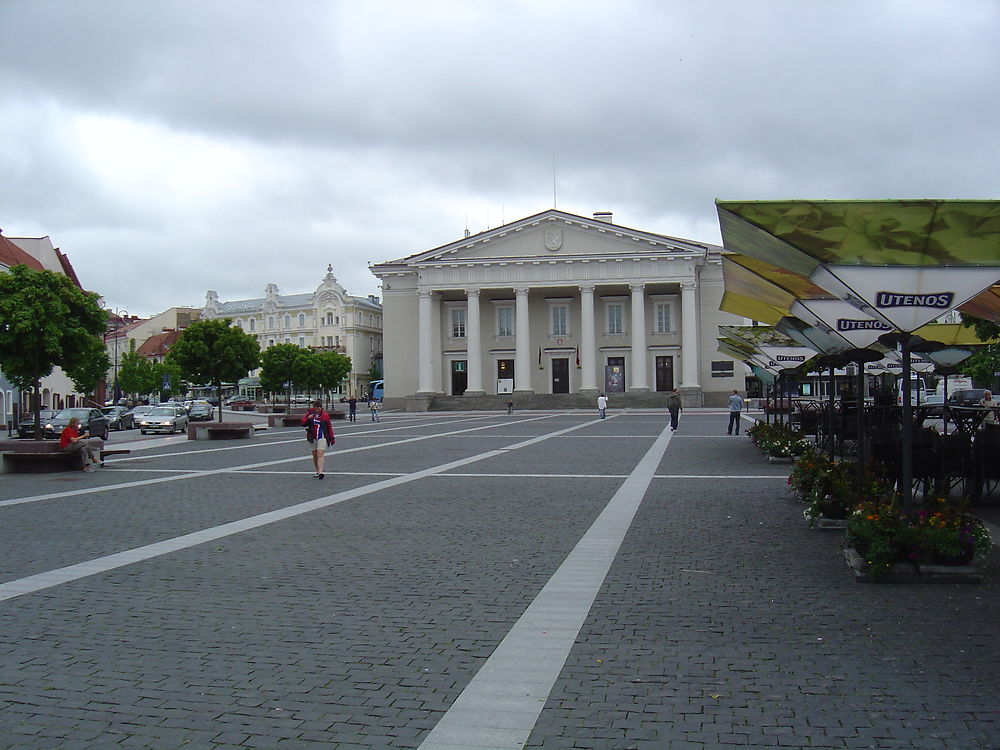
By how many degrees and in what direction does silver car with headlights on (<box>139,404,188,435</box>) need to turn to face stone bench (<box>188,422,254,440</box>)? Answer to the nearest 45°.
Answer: approximately 45° to its left

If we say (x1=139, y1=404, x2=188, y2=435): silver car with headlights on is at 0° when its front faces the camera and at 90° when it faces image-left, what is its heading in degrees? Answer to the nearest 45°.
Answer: approximately 45°

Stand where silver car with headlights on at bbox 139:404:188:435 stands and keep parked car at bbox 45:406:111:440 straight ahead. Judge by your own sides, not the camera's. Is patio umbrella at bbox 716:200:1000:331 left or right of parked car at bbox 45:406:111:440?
left

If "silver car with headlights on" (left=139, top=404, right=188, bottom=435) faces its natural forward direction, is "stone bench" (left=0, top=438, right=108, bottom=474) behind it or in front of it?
in front

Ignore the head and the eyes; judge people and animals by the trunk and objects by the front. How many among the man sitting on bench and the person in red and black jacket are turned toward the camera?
1

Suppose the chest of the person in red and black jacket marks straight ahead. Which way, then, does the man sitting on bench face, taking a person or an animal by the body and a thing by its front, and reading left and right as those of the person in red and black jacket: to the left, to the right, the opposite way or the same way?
to the left

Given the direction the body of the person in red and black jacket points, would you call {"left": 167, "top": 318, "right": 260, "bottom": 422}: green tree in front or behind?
behind

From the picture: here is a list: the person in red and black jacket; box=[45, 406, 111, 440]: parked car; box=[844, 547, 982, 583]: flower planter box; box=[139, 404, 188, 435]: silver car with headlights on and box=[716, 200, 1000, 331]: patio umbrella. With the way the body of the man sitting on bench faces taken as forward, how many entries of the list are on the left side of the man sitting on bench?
2

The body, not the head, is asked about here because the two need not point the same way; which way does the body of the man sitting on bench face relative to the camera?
to the viewer's right

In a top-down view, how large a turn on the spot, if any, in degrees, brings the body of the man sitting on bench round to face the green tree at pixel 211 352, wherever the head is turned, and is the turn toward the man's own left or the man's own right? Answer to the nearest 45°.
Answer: approximately 90° to the man's own left

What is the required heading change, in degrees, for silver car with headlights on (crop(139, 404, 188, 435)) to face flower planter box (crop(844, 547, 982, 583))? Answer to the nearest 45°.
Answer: approximately 45° to its left

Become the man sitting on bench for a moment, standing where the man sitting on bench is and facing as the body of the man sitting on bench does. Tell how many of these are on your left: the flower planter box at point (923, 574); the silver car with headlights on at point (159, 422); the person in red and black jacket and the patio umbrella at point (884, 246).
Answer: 1
